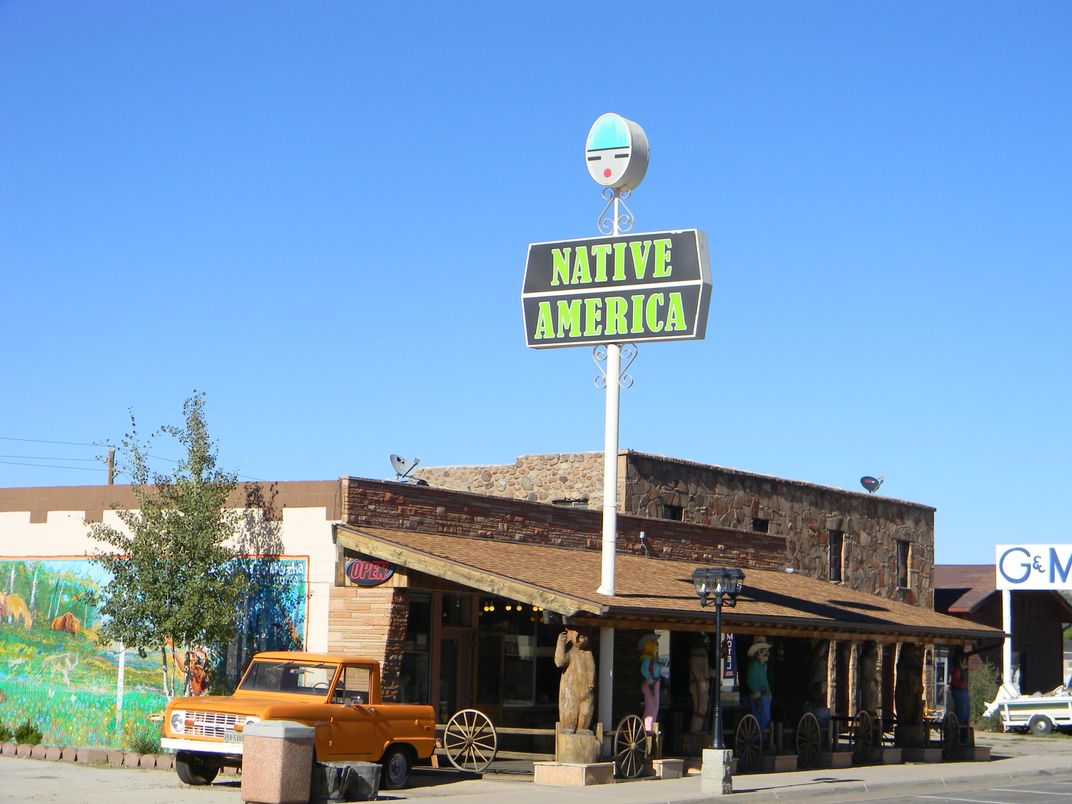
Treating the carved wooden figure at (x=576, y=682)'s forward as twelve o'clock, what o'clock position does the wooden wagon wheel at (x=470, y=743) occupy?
The wooden wagon wheel is roughly at 4 o'clock from the carved wooden figure.

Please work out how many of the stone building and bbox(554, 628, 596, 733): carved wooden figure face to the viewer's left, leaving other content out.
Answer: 0

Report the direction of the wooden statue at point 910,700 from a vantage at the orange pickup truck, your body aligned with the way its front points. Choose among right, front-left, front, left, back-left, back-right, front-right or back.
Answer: back

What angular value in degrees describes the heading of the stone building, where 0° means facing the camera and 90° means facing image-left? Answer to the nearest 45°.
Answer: approximately 315°

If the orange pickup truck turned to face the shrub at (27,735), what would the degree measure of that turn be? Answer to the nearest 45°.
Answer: approximately 90° to its right

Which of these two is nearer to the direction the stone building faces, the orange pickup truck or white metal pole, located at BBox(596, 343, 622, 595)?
the white metal pole

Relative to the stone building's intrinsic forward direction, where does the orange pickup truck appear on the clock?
The orange pickup truck is roughly at 2 o'clock from the stone building.

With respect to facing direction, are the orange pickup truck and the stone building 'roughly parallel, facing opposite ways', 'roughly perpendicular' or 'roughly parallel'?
roughly perpendicular

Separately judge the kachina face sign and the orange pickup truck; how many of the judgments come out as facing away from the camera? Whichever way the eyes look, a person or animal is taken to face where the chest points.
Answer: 0

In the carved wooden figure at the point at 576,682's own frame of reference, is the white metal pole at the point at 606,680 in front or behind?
behind

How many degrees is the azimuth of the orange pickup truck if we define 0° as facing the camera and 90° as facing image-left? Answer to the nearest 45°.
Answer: approximately 45°
